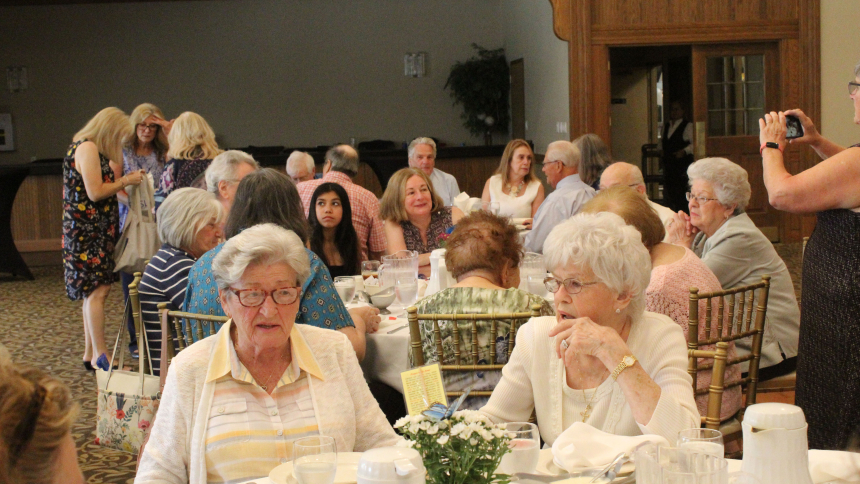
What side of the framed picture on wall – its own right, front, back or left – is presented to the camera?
front

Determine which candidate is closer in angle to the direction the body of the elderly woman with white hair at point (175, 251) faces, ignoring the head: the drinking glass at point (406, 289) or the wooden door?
the drinking glass

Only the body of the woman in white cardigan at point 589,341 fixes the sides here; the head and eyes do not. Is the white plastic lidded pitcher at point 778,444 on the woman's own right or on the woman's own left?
on the woman's own left

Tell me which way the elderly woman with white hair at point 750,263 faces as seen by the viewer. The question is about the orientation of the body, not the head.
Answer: to the viewer's left

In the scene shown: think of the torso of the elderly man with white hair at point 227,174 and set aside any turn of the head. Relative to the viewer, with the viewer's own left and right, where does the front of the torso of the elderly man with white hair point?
facing to the right of the viewer

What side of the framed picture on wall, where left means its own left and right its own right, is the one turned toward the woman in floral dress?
front

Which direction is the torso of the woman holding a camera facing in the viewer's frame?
to the viewer's left

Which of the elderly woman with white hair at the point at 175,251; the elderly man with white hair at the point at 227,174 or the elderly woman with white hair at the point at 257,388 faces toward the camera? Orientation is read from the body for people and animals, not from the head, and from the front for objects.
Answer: the elderly woman with white hair at the point at 257,388

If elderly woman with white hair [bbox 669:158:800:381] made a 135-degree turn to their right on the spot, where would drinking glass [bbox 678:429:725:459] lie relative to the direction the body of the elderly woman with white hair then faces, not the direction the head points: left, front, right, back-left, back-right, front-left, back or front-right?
back-right

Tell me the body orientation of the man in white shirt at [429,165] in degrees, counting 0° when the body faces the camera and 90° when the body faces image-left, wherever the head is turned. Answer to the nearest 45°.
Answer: approximately 0°

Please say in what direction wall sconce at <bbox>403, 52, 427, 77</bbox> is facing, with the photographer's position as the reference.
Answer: facing the viewer

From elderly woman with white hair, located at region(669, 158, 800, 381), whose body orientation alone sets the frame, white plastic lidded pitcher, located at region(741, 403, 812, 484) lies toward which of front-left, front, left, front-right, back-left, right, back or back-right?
left

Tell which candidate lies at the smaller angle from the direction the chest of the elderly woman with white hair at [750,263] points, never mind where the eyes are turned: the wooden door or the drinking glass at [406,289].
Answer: the drinking glass

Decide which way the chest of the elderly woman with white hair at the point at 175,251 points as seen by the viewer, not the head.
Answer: to the viewer's right

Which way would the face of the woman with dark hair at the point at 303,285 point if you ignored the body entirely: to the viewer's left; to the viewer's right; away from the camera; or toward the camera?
away from the camera

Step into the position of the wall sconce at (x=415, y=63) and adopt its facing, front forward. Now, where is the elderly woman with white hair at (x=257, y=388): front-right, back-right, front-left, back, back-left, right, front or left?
front

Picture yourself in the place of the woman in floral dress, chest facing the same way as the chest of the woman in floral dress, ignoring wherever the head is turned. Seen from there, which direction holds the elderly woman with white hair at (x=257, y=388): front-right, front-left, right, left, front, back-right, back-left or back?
right
